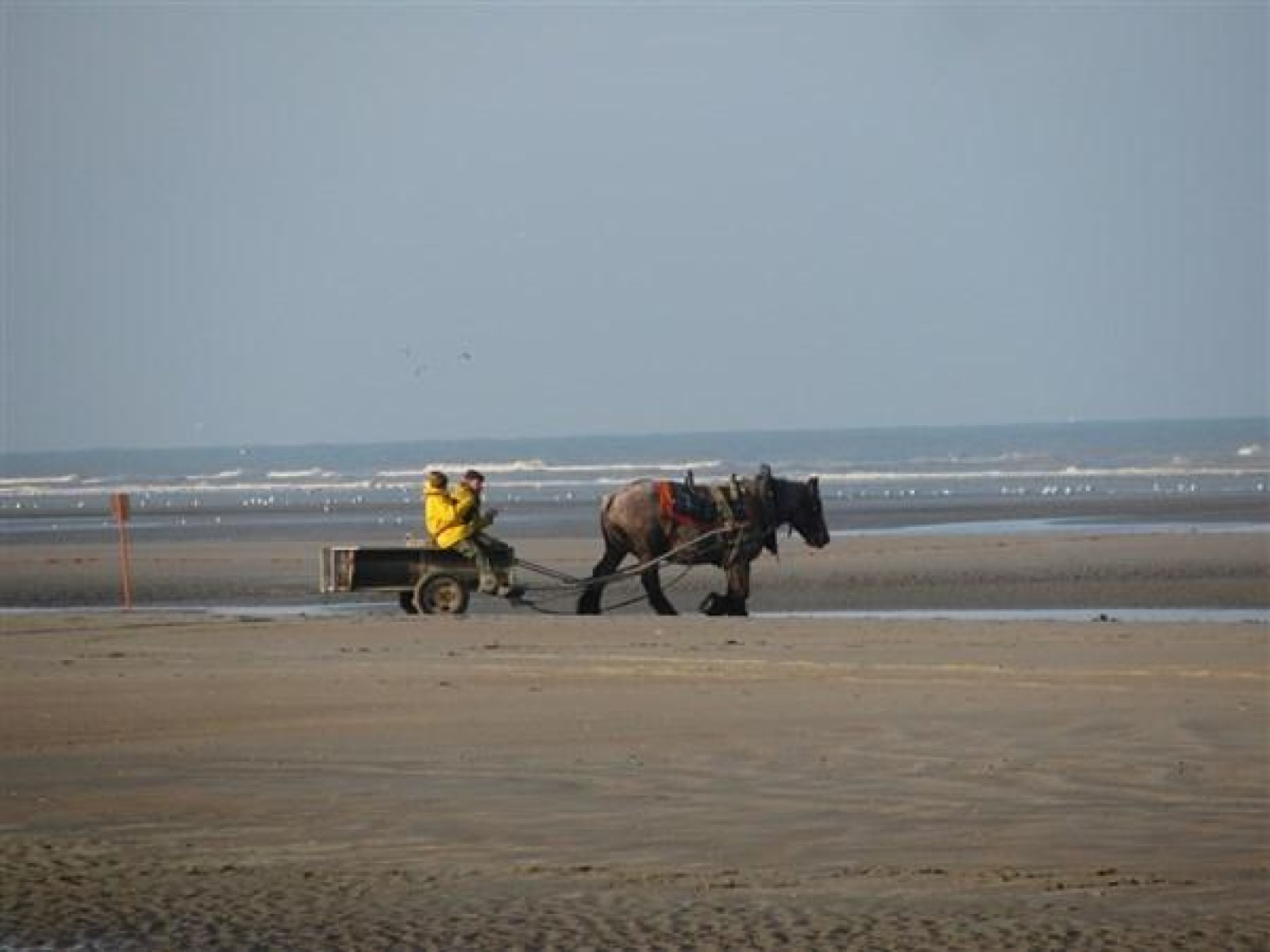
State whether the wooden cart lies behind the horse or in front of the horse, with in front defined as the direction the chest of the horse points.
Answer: behind

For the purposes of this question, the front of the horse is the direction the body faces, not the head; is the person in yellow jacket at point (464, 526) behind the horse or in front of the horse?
behind

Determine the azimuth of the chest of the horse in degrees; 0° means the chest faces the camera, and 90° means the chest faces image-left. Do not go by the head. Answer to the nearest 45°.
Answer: approximately 270°
